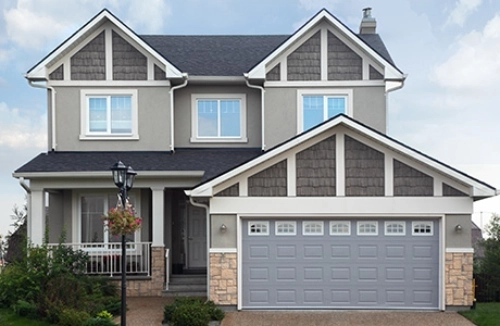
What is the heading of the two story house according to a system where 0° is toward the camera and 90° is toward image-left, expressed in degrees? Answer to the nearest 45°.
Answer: approximately 0°

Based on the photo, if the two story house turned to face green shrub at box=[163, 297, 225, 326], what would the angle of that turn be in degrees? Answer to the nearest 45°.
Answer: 0° — it already faces it
